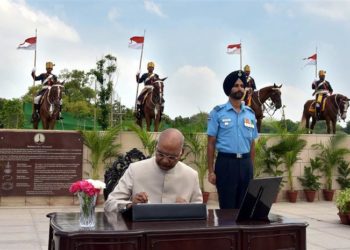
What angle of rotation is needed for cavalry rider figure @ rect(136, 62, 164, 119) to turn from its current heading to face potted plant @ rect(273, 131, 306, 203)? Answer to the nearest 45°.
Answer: approximately 45° to its left

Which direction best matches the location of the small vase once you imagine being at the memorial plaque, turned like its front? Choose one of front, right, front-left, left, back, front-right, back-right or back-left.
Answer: front

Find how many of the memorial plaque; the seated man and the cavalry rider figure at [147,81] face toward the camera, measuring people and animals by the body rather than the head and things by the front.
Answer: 3

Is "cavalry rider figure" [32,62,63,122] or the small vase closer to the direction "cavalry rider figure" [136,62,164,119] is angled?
the small vase

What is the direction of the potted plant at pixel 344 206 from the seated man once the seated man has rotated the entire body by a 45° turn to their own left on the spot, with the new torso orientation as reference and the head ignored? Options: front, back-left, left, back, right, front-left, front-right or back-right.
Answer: left

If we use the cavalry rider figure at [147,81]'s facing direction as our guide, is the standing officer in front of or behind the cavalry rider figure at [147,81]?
in front

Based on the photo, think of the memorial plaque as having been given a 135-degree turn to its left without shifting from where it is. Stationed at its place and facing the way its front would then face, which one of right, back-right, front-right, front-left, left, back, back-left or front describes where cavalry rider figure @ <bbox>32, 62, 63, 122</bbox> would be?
front-left

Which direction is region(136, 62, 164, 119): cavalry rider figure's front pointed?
toward the camera

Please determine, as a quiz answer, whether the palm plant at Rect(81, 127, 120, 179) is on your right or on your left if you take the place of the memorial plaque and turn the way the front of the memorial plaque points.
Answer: on your left

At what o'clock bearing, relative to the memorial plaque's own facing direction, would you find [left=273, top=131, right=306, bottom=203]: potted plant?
The potted plant is roughly at 9 o'clock from the memorial plaque.
